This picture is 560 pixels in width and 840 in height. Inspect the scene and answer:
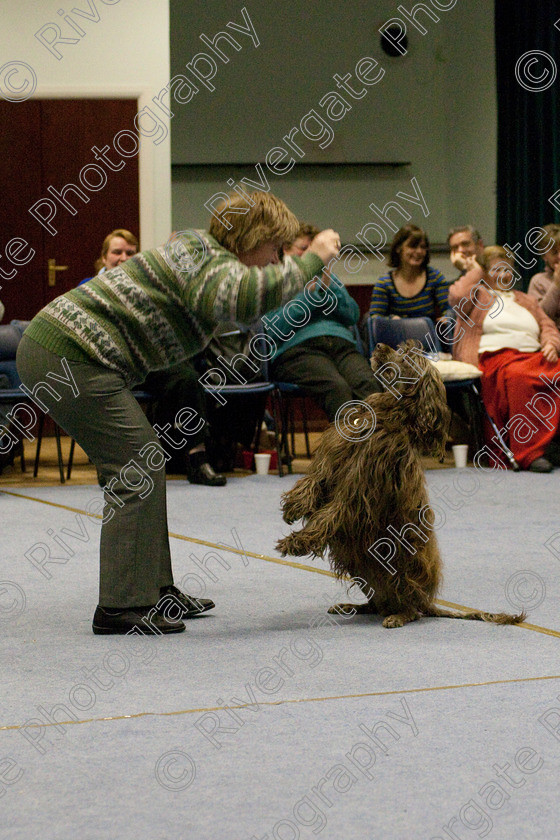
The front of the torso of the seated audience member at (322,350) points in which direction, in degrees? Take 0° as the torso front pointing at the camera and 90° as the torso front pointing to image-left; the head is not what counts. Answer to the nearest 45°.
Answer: approximately 315°

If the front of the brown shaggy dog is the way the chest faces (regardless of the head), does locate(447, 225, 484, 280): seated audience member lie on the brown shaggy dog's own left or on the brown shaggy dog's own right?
on the brown shaggy dog's own right

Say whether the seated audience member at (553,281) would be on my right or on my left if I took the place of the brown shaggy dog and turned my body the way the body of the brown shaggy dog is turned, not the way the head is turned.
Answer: on my right

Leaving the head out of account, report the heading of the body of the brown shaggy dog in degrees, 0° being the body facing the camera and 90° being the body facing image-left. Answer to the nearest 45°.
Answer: approximately 90°

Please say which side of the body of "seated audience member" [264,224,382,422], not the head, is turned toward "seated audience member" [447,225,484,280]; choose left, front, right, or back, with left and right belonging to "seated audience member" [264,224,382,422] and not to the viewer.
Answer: left

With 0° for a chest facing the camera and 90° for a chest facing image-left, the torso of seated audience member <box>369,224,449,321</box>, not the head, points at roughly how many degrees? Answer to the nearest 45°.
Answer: approximately 0°

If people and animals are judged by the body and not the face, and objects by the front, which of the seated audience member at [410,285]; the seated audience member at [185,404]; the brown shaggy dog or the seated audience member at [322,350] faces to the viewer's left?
the brown shaggy dog

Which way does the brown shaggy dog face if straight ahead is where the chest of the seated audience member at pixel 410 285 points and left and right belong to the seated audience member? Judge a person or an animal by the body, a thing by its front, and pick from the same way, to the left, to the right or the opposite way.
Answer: to the right

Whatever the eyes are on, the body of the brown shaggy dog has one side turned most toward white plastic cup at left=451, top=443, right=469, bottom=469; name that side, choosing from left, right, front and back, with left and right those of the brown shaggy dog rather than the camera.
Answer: right

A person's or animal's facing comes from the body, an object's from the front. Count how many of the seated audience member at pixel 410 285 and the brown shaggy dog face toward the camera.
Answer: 1

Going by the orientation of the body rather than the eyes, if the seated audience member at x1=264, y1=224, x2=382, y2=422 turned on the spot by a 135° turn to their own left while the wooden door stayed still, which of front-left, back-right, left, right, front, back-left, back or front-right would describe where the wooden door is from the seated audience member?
front-left

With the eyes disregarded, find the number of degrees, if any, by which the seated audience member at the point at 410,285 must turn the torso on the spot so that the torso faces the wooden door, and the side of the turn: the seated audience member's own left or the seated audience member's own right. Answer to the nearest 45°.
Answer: approximately 90° to the seated audience member's own right

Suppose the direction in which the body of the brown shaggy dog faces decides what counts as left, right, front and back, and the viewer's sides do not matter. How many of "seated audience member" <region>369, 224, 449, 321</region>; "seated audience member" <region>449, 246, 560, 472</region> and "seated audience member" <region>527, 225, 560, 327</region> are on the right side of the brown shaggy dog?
3

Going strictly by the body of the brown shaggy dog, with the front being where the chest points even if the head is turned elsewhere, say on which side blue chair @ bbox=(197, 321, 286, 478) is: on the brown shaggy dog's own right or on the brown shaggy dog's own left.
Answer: on the brown shaggy dog's own right

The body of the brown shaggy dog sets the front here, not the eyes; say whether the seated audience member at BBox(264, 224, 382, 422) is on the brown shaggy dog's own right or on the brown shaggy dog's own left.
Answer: on the brown shaggy dog's own right

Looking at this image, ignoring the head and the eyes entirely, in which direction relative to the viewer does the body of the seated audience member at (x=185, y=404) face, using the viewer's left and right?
facing the viewer and to the right of the viewer
